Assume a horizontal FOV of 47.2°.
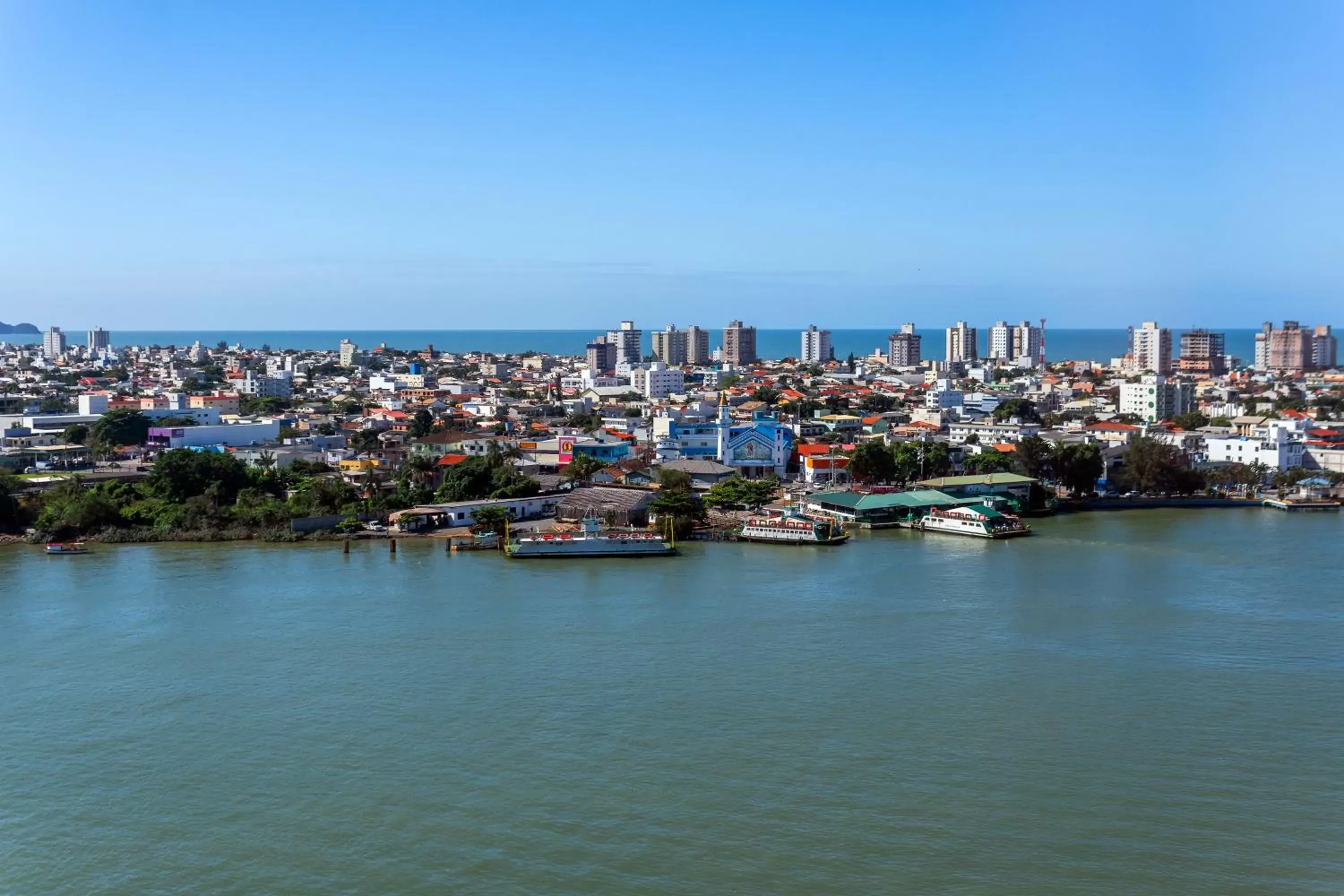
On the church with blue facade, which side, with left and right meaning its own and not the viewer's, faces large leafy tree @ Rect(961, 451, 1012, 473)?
left

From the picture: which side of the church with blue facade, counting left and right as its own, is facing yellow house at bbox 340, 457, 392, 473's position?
right

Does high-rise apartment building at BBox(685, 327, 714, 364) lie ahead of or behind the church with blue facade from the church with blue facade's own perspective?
behind

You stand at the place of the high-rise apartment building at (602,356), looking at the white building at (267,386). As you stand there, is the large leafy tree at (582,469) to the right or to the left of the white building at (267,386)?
left

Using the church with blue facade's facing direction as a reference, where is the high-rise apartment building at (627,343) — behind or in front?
behind

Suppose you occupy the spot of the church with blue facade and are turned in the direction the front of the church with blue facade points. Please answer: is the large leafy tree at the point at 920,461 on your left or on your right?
on your left

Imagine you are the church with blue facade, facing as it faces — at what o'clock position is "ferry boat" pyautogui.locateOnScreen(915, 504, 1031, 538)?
The ferry boat is roughly at 11 o'clock from the church with blue facade.

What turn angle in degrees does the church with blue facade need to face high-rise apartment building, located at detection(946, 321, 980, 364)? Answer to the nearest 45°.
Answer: approximately 180°

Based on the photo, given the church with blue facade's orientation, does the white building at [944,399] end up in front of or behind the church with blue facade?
behind

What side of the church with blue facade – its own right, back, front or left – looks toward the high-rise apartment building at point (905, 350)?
back

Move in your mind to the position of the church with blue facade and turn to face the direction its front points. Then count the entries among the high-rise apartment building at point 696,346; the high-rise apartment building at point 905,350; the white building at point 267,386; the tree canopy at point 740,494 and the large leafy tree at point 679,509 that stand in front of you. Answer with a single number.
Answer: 2

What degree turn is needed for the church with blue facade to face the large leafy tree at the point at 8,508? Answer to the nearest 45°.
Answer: approximately 45° to its right

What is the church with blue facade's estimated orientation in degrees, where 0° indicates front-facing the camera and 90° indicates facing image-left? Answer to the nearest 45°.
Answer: approximately 0°

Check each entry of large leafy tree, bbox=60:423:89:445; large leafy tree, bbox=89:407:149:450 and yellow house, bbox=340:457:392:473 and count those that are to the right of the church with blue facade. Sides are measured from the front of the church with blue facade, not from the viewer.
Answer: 3

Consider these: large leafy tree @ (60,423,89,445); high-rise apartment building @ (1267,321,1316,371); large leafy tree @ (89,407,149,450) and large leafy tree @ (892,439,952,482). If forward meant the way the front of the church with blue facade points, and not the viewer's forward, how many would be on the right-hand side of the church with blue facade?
2

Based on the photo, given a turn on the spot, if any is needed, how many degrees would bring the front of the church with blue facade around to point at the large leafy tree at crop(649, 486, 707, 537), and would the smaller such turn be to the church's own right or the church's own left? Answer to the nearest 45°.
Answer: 0° — it already faces it

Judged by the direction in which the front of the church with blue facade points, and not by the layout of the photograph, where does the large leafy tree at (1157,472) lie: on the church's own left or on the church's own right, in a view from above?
on the church's own left
